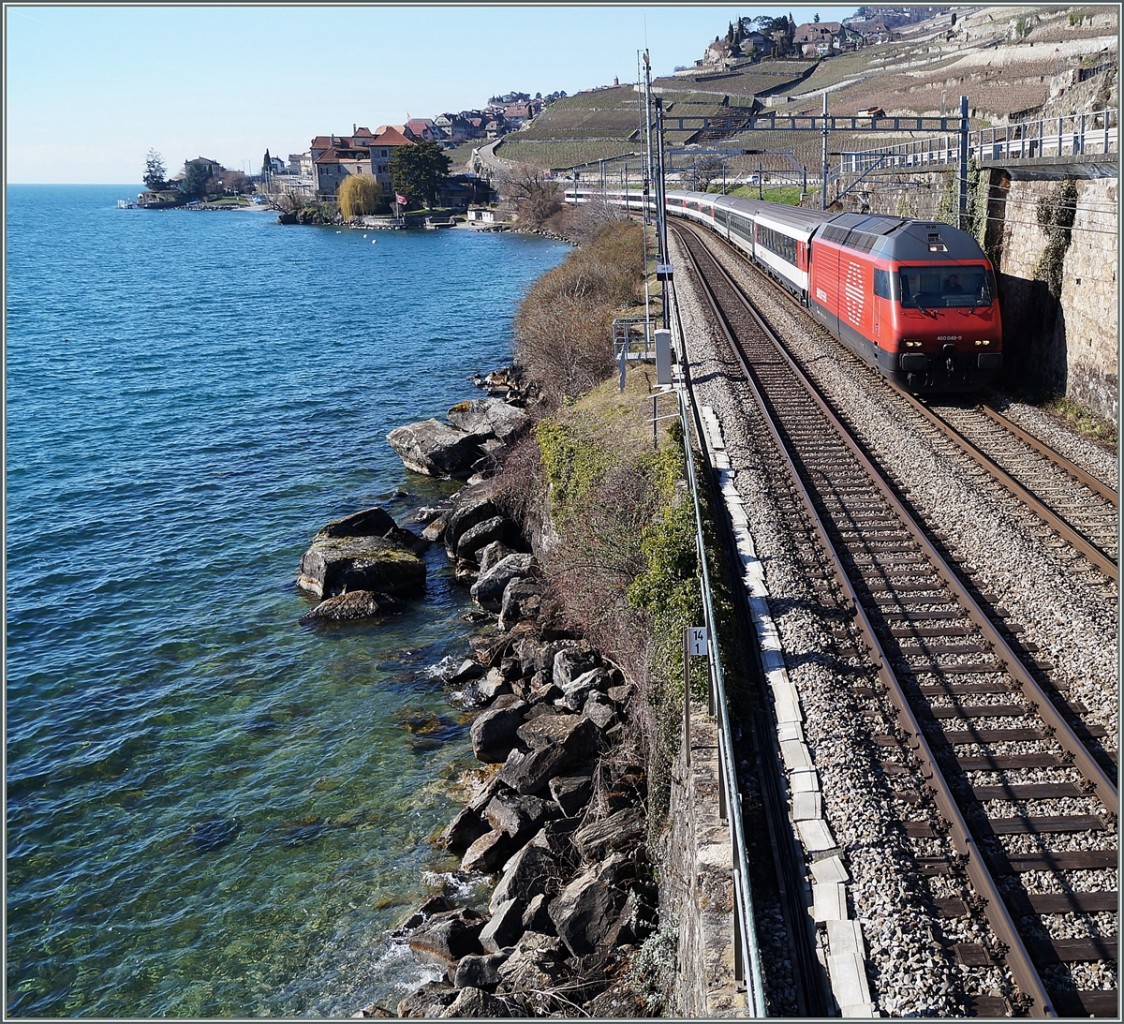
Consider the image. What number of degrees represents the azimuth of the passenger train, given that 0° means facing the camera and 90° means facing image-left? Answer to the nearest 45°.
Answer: approximately 315°

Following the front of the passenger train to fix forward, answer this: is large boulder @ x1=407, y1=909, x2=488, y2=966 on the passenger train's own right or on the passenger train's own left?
on the passenger train's own right

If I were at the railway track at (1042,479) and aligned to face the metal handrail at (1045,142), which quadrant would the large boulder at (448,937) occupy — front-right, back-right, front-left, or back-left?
back-left

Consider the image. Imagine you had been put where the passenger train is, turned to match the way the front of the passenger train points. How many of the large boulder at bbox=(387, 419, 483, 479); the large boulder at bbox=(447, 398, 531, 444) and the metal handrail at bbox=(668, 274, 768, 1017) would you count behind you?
0

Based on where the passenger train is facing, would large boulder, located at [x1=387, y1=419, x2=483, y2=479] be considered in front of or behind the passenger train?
in front

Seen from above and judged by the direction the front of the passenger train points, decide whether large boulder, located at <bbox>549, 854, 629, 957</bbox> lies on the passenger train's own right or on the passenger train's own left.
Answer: on the passenger train's own right

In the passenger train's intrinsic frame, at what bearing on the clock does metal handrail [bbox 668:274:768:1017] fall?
The metal handrail is roughly at 2 o'clock from the passenger train.

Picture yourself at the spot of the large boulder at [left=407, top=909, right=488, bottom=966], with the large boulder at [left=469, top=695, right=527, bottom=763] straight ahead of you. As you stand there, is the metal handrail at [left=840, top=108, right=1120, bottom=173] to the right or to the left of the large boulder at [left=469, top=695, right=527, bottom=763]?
right
